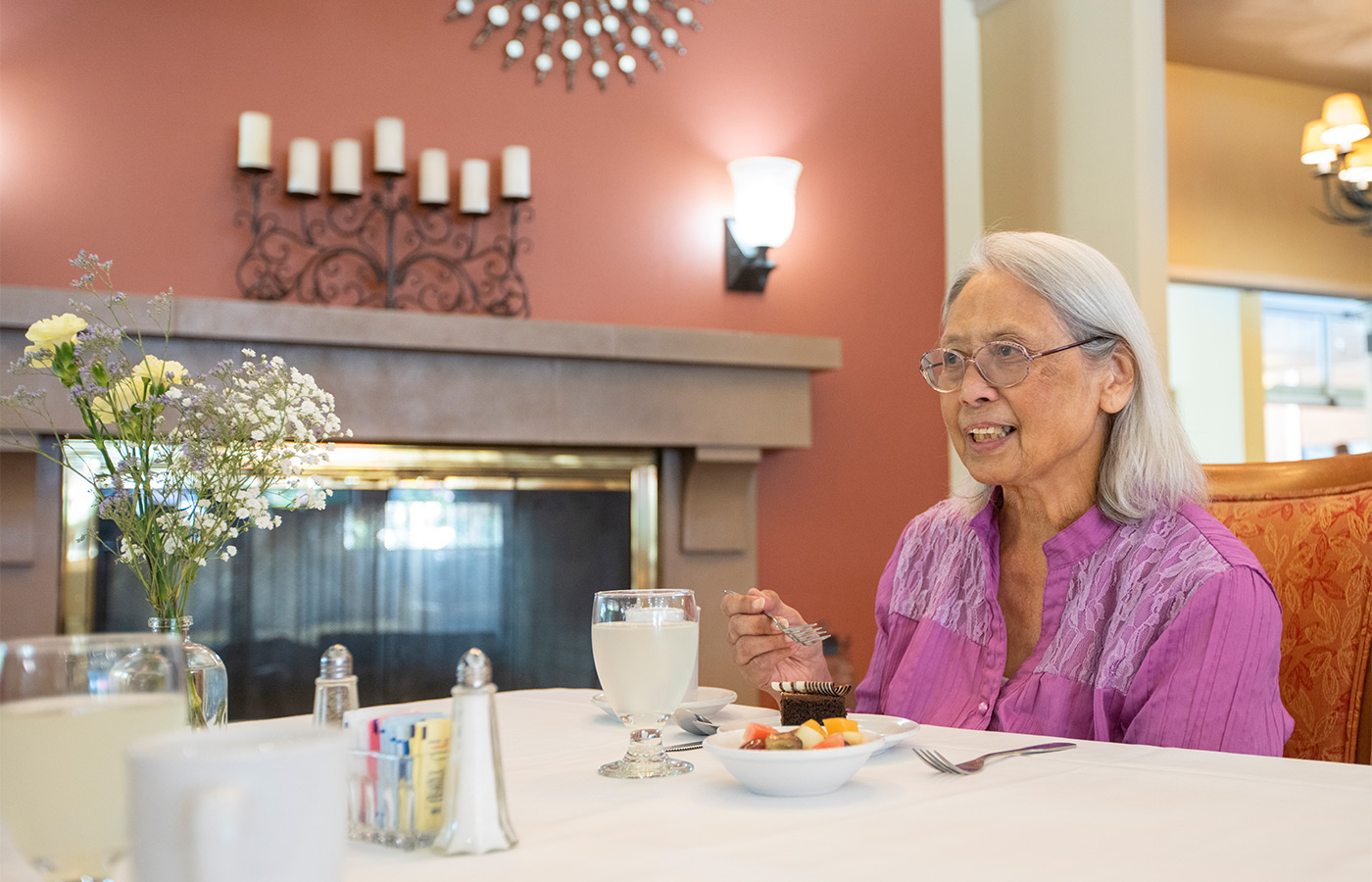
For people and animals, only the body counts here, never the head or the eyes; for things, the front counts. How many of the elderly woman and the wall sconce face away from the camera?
0

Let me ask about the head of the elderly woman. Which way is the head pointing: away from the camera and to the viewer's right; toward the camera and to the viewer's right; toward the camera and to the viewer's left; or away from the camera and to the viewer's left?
toward the camera and to the viewer's left

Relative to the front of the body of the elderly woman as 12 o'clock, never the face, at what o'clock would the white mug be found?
The white mug is roughly at 11 o'clock from the elderly woman.

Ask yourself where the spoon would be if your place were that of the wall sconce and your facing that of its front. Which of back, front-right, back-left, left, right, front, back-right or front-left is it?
front-right

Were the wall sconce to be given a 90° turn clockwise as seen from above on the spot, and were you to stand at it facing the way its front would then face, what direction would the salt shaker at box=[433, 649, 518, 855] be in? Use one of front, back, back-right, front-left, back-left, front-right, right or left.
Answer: front-left

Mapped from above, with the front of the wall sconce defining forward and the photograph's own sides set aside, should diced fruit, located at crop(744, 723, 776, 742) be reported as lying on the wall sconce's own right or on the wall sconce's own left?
on the wall sconce's own right

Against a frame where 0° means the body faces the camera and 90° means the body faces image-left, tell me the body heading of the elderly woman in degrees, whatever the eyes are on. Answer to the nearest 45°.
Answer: approximately 45°

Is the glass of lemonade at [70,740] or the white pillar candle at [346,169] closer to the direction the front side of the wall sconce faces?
the glass of lemonade
